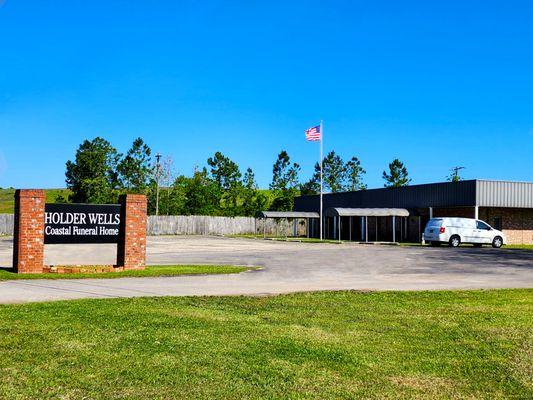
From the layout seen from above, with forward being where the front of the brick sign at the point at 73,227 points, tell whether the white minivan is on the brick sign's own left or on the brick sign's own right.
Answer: on the brick sign's own left

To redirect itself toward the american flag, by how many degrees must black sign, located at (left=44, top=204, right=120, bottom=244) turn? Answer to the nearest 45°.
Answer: approximately 135° to its left

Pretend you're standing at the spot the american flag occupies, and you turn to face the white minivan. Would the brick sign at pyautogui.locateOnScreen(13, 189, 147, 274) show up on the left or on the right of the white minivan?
right

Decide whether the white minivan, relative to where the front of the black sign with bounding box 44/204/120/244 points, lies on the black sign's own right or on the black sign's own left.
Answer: on the black sign's own left

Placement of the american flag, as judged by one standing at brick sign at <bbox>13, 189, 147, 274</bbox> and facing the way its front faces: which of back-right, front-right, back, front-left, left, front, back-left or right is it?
back-left

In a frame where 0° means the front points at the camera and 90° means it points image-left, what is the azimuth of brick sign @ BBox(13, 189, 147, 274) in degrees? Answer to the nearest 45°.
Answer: approximately 0°
